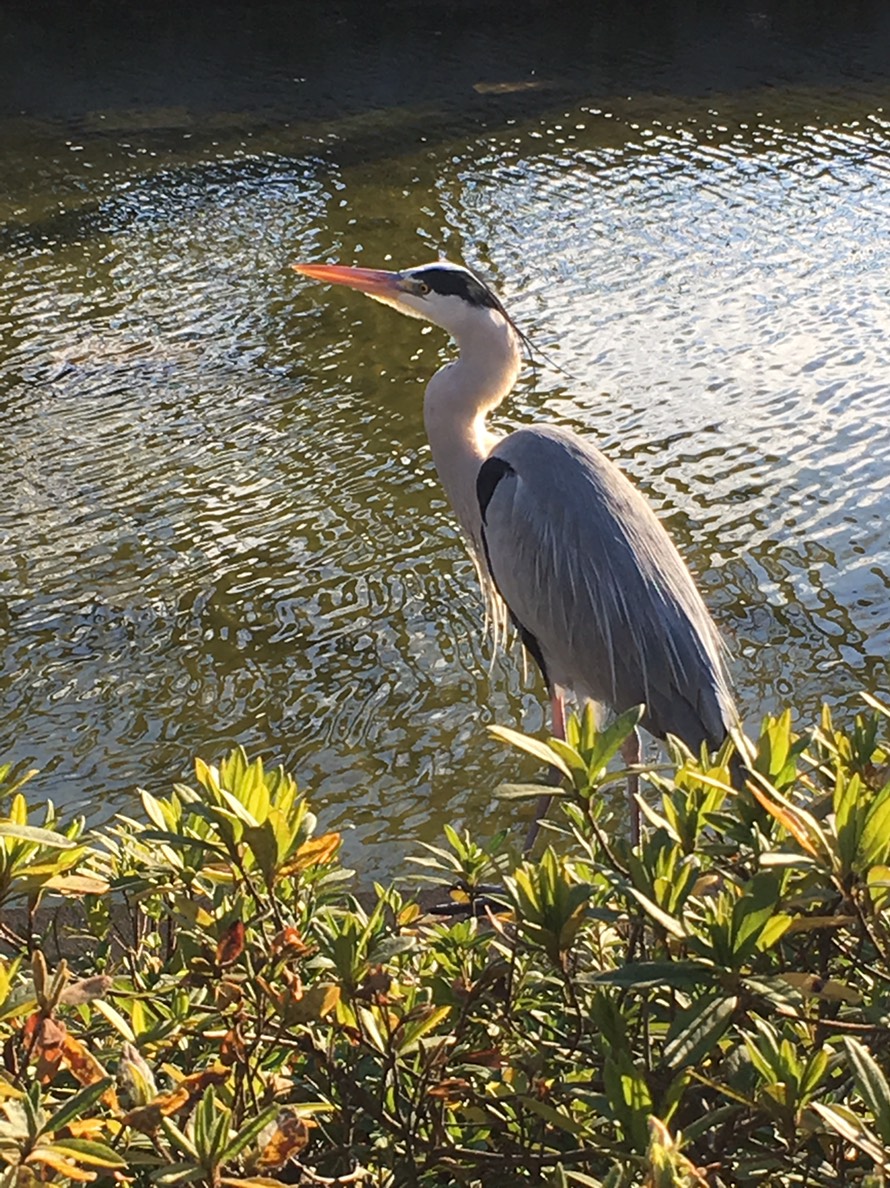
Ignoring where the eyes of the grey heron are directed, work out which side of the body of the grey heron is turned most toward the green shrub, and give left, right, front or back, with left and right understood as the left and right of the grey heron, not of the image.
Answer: left

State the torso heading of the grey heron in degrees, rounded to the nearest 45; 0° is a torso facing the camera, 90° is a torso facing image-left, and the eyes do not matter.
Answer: approximately 90°
